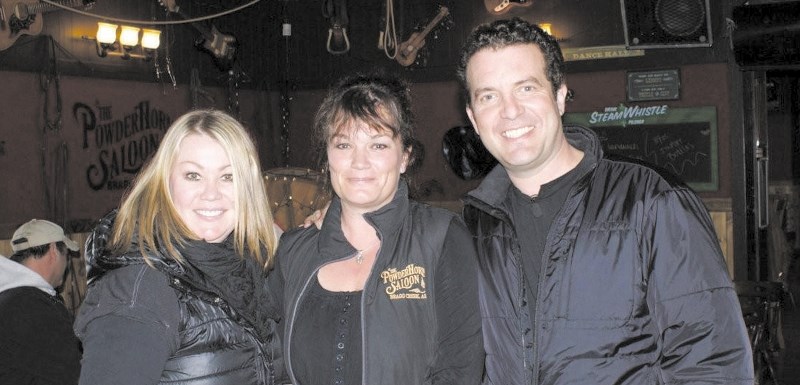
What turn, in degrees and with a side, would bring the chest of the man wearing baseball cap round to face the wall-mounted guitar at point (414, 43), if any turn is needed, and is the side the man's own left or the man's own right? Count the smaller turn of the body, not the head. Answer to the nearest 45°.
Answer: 0° — they already face it

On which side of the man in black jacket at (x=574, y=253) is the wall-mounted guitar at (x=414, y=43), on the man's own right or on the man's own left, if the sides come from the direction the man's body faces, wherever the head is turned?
on the man's own right

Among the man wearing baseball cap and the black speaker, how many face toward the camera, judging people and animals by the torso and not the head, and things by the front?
1

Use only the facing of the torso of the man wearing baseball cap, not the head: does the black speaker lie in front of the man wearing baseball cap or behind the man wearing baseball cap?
in front

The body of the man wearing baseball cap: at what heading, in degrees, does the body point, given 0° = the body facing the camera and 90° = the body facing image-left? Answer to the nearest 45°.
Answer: approximately 225°

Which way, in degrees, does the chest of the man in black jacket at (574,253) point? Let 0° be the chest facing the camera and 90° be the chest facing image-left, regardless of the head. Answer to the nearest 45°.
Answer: approximately 45°

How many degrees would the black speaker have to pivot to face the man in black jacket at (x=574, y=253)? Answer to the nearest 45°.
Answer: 0° — it already faces them
